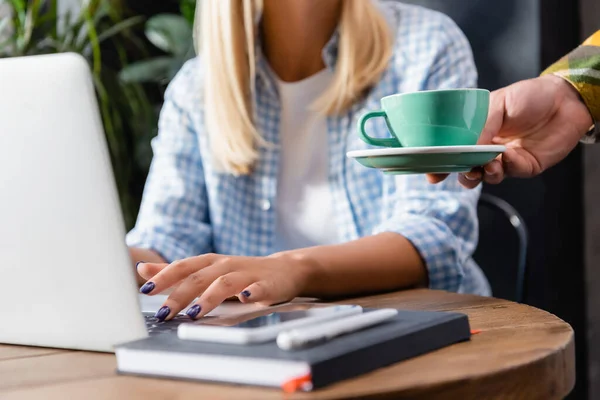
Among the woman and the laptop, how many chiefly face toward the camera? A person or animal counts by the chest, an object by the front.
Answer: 1

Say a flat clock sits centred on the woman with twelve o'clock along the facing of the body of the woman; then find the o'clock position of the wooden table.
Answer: The wooden table is roughly at 12 o'clock from the woman.

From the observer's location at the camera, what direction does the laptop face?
facing away from the viewer and to the right of the viewer

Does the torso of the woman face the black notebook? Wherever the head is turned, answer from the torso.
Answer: yes

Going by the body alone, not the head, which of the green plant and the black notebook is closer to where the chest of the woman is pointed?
the black notebook

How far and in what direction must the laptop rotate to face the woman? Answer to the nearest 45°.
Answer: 0° — it already faces them

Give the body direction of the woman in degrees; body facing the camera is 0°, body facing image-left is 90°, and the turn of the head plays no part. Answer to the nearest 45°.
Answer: approximately 0°

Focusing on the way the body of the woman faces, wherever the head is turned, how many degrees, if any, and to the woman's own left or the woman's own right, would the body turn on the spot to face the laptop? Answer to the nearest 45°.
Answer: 0° — they already face it

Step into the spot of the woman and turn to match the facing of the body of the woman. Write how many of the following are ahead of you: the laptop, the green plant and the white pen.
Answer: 2
